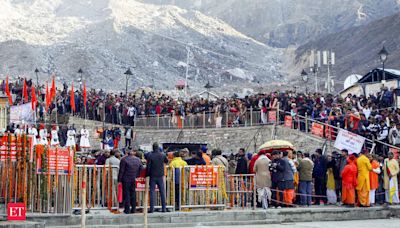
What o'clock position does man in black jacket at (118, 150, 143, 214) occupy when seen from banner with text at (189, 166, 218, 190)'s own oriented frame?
The man in black jacket is roughly at 2 o'clock from the banner with text.

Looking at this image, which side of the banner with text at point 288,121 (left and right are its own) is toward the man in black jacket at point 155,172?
front

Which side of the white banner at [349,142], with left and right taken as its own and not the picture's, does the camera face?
front

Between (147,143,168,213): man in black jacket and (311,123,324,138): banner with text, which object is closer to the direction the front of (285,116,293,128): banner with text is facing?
the man in black jacket

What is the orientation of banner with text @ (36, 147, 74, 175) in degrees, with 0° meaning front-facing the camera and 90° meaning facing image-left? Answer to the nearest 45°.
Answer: approximately 0°

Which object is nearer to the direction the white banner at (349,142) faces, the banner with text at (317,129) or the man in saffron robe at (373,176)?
the man in saffron robe

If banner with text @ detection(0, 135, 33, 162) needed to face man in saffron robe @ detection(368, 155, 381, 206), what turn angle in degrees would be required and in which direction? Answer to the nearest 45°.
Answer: approximately 90° to its left

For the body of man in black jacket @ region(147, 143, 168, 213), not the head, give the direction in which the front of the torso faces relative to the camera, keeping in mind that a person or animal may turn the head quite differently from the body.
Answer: away from the camera

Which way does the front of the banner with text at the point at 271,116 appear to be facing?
toward the camera

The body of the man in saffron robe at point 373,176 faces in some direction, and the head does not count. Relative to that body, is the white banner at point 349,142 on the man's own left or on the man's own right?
on the man's own right

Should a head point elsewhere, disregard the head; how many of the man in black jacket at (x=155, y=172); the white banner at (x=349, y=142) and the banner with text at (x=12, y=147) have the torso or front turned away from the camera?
1

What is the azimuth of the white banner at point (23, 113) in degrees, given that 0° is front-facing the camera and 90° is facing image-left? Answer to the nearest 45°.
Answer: approximately 0°

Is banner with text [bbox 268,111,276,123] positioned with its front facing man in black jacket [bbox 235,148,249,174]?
yes

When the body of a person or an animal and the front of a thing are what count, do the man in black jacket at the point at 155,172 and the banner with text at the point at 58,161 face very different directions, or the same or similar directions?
very different directions

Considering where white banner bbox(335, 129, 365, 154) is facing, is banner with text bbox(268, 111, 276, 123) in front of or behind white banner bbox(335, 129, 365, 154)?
behind
